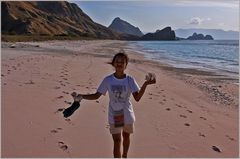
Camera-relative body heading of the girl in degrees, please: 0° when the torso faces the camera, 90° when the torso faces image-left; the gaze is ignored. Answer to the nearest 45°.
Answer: approximately 0°
